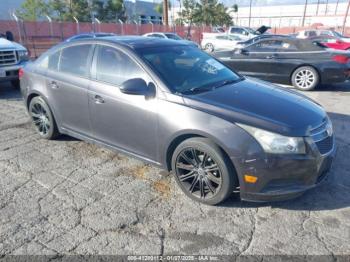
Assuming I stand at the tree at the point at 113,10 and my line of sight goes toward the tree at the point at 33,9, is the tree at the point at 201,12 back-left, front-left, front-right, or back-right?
back-left

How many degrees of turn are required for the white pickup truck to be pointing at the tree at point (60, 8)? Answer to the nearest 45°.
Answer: approximately 135° to its left

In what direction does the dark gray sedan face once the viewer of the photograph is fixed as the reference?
facing the viewer and to the right of the viewer

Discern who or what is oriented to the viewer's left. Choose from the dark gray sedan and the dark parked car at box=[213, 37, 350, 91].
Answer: the dark parked car

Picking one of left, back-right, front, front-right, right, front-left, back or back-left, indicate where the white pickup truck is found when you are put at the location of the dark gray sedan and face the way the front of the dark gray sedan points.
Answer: back

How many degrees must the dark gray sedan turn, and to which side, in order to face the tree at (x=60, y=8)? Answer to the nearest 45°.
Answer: approximately 135° to its left

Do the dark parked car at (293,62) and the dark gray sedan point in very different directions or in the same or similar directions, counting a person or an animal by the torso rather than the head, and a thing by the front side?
very different directions

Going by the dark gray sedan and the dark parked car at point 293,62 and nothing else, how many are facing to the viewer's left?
1

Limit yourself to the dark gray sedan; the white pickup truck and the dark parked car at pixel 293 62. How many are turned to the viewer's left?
1

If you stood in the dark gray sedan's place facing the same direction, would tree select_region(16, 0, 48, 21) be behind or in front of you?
behind

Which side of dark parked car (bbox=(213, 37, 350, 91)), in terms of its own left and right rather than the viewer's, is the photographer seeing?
left

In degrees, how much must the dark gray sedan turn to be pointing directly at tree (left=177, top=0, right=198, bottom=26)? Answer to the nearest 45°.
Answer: approximately 135° to its left
